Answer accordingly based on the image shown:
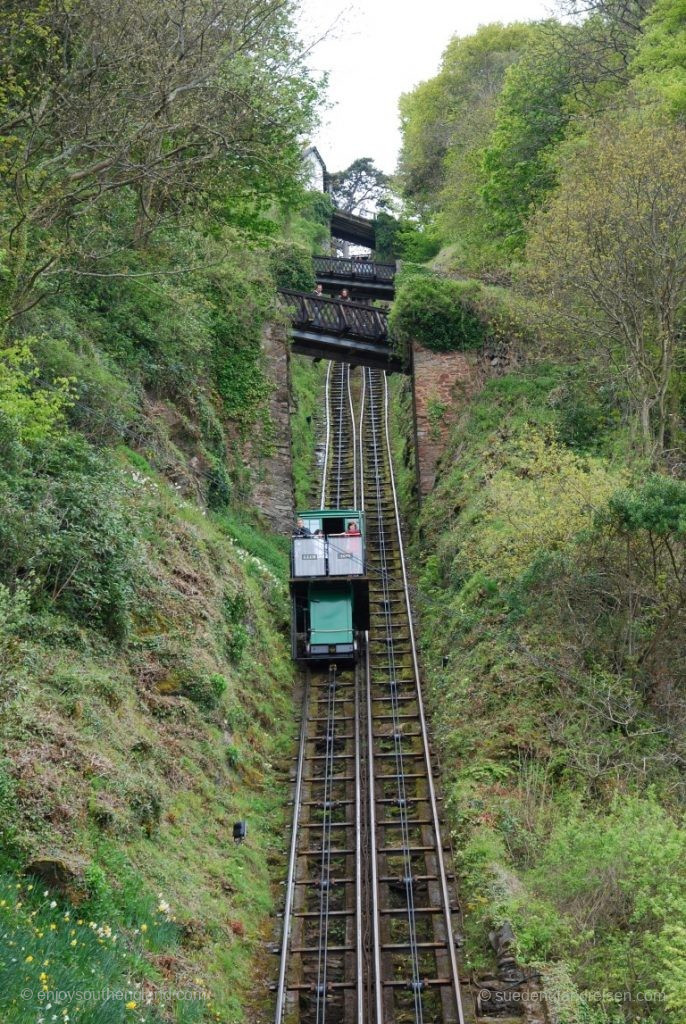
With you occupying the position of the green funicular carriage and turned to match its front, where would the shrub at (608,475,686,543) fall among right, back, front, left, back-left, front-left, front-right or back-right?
front-left

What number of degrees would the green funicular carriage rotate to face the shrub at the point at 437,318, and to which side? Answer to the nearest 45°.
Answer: approximately 180°

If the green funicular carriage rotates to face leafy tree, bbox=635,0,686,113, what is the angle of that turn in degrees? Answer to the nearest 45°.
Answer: approximately 135° to its left

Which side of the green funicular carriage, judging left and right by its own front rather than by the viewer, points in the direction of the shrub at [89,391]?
right

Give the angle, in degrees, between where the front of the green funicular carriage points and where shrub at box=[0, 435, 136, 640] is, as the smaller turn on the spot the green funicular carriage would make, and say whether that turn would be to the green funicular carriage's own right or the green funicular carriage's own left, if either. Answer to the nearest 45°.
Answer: approximately 45° to the green funicular carriage's own right

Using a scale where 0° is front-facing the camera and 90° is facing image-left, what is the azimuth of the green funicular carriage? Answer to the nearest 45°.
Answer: approximately 0°
